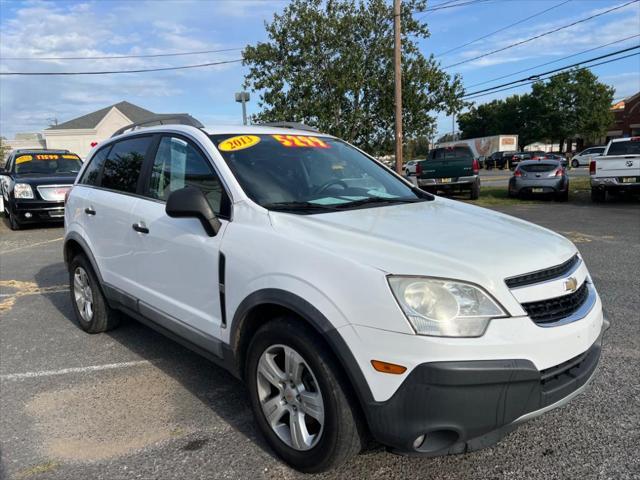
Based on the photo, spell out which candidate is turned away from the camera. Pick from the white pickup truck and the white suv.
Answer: the white pickup truck

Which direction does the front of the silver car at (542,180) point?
away from the camera

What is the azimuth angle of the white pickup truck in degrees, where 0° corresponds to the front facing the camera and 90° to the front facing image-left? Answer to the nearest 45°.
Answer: approximately 180°

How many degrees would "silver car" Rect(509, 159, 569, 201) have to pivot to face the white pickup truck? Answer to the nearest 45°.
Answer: approximately 135° to its right

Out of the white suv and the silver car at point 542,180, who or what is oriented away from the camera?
the silver car

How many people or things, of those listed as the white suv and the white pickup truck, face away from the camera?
1

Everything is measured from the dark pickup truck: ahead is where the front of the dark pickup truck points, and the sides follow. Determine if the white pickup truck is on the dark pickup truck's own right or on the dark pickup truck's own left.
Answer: on the dark pickup truck's own right

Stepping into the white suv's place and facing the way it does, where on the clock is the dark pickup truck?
The dark pickup truck is roughly at 8 o'clock from the white suv.

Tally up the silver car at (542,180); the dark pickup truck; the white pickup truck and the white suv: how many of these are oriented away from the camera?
3

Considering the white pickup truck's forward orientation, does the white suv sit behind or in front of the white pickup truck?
behind

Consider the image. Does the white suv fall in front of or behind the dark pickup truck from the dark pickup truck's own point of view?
behind

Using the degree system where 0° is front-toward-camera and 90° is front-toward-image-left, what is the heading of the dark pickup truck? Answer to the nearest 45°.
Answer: approximately 180°

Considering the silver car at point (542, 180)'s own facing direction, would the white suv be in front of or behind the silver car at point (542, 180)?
behind

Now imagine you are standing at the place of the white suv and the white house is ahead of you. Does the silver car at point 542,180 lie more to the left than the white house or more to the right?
right

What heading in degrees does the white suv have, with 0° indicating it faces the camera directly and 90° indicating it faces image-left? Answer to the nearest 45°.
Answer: approximately 315°

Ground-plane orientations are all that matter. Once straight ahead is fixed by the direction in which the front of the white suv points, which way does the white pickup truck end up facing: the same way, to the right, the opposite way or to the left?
to the left
